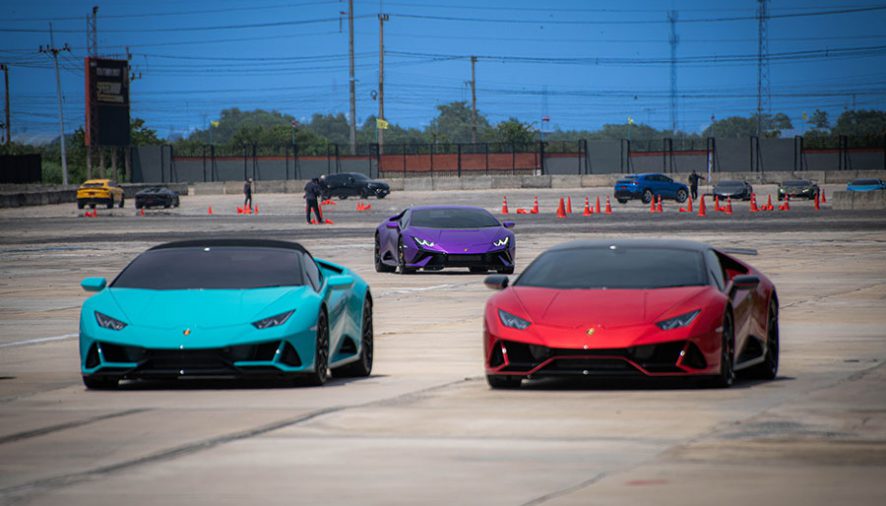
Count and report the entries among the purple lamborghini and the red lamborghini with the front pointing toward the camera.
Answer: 2

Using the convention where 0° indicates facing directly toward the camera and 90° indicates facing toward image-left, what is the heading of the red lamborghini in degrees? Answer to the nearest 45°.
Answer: approximately 0°

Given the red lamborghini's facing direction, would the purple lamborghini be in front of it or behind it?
behind

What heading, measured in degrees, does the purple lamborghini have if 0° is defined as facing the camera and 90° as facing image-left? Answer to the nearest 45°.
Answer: approximately 0°

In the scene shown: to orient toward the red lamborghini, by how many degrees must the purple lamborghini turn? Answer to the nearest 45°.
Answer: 0° — it already faces it
